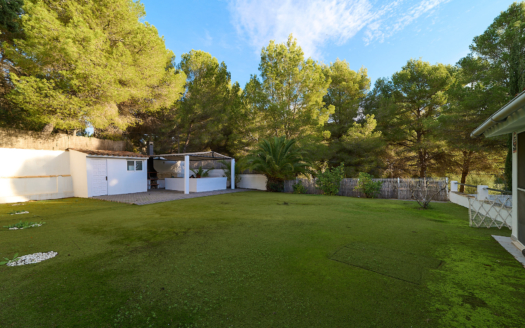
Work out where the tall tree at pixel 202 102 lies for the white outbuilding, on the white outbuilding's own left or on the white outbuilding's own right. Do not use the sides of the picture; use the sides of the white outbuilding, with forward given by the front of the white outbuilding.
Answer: on the white outbuilding's own left

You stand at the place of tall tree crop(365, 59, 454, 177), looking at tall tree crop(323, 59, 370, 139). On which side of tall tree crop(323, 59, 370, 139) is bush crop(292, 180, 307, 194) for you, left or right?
left

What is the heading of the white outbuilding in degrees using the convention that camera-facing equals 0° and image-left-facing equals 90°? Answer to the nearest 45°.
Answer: approximately 315°

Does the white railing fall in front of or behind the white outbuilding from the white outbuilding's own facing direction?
in front

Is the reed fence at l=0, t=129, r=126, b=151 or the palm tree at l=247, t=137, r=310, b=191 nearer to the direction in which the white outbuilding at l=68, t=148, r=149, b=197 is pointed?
the palm tree
